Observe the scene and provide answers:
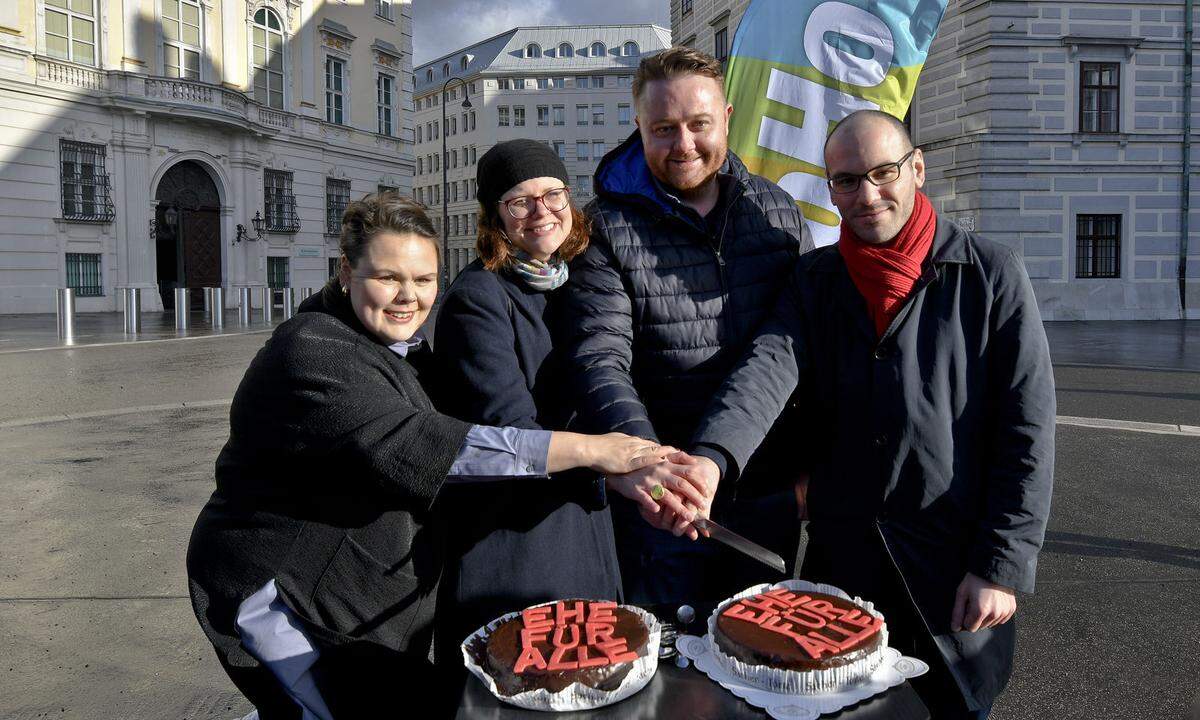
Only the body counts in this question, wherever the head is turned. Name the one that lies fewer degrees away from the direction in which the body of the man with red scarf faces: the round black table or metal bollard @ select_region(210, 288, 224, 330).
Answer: the round black table

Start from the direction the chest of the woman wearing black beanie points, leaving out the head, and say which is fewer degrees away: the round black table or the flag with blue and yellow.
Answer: the round black table

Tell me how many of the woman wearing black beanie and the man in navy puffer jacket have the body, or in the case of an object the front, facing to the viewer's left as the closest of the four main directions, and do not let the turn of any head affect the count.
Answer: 0

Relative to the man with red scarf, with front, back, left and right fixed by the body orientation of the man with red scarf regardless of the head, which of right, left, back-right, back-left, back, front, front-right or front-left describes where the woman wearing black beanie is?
front-right

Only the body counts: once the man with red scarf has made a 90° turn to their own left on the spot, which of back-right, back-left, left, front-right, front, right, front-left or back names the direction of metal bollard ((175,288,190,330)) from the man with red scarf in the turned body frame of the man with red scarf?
back

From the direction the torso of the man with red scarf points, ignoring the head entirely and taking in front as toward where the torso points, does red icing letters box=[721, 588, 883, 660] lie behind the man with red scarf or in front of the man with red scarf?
in front

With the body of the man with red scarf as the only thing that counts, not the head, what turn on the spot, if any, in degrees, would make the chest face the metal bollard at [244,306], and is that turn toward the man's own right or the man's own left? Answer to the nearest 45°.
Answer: approximately 90° to the man's own right

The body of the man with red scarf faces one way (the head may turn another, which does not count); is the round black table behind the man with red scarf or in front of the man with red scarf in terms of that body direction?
in front

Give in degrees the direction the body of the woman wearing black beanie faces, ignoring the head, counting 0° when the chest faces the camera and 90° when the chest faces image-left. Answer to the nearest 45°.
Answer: approximately 315°

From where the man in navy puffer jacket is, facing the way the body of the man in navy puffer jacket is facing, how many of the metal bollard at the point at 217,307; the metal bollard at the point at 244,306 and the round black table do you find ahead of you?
1

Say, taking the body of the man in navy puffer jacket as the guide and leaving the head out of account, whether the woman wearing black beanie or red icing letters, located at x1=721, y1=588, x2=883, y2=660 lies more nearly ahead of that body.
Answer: the red icing letters

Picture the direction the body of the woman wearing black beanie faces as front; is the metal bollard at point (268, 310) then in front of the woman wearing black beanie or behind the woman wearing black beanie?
behind
